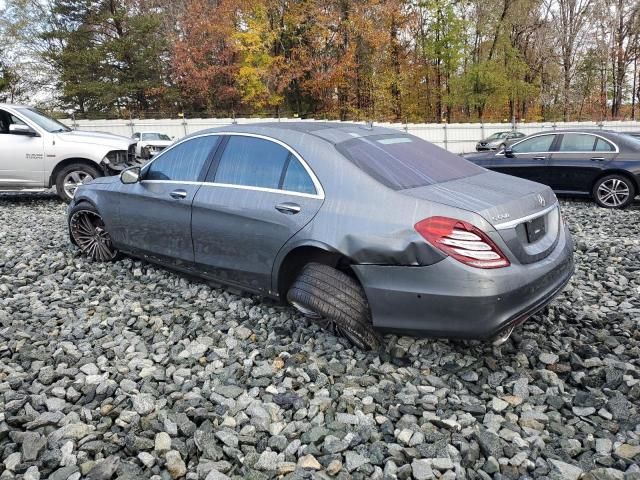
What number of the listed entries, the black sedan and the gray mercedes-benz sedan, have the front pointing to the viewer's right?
0

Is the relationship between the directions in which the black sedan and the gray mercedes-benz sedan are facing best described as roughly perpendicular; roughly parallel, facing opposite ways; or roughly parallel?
roughly parallel

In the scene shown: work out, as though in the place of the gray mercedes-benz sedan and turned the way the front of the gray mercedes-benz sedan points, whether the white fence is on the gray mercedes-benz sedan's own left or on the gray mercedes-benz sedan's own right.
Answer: on the gray mercedes-benz sedan's own right

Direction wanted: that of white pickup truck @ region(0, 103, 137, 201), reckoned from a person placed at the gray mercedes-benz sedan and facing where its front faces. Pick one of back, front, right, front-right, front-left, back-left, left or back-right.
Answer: front

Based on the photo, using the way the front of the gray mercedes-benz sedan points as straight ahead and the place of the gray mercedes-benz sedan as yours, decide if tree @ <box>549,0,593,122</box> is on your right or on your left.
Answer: on your right

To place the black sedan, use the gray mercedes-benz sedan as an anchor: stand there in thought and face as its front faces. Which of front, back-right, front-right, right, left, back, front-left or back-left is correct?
right

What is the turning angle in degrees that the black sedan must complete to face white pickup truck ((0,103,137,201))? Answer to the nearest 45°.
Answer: approximately 45° to its left

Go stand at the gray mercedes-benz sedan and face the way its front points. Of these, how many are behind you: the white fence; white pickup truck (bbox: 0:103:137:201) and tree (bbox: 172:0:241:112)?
0

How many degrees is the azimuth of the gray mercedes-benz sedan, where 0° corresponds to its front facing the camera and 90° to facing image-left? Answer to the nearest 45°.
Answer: approximately 135°

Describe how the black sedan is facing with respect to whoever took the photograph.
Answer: facing to the left of the viewer

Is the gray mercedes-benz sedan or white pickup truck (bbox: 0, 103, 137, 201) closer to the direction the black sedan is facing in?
the white pickup truck

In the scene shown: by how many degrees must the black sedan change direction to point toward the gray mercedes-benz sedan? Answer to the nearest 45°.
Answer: approximately 90° to its left
